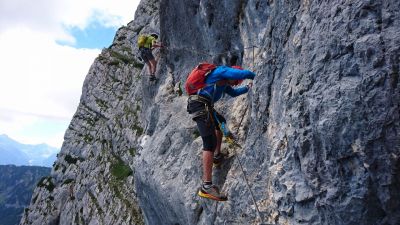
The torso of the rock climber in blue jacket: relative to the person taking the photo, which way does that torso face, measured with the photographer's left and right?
facing to the right of the viewer
